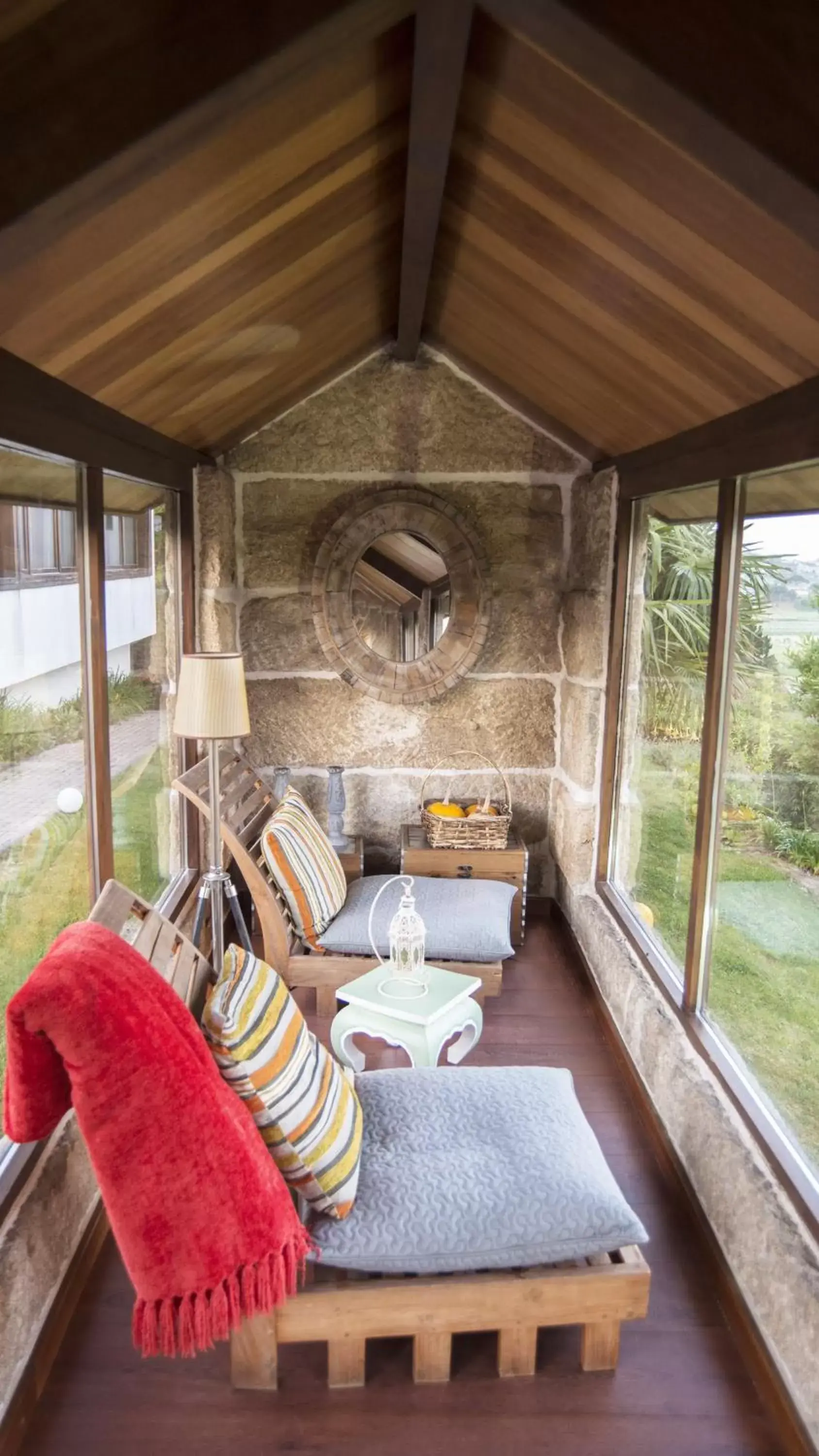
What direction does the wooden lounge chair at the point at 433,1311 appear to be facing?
to the viewer's right

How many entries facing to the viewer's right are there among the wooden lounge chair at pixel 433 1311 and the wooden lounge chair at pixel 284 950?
2

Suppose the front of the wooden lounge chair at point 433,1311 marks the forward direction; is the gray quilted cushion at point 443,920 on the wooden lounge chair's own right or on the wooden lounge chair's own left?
on the wooden lounge chair's own left

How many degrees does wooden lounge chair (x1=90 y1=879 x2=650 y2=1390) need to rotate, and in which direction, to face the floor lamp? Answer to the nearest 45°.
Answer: approximately 135° to its left

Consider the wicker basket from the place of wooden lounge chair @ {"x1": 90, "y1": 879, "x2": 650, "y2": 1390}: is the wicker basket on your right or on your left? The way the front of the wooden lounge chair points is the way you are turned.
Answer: on your left

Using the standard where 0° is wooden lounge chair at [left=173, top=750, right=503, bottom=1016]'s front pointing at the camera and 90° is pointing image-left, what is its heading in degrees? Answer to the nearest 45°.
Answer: approximately 270°

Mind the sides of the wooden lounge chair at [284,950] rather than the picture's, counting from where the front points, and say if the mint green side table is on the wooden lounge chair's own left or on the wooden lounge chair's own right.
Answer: on the wooden lounge chair's own right

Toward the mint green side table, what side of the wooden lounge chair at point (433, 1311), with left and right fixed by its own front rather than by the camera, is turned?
left
